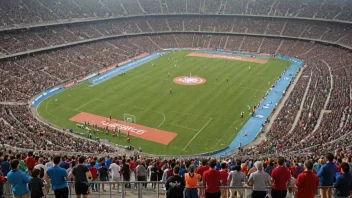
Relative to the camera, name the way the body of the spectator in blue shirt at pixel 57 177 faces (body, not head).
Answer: away from the camera

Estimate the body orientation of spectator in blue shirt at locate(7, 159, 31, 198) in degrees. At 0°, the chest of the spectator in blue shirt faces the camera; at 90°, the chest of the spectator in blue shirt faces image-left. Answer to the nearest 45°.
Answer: approximately 180°

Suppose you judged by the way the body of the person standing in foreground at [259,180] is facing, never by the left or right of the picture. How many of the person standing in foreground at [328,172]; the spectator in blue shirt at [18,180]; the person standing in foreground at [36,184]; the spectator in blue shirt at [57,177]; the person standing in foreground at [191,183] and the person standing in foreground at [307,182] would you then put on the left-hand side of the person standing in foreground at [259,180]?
4

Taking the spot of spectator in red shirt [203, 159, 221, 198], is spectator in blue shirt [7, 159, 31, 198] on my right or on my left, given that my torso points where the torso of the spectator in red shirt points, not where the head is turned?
on my left

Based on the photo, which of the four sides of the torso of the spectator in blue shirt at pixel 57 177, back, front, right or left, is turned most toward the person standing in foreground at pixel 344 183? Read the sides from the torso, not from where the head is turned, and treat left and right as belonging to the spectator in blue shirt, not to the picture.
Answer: right

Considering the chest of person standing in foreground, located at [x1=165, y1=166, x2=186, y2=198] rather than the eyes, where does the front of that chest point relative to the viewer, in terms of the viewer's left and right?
facing away from the viewer

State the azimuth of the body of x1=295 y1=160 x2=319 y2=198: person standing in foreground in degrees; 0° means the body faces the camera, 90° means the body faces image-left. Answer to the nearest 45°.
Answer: approximately 180°

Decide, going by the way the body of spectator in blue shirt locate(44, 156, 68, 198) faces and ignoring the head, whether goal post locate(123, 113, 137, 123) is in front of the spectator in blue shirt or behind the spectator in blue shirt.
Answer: in front

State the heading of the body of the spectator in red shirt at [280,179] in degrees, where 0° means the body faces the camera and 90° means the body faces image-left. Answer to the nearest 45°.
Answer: approximately 180°

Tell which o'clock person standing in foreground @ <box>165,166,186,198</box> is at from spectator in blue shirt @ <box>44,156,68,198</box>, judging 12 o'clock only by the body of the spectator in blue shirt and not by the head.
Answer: The person standing in foreground is roughly at 4 o'clock from the spectator in blue shirt.

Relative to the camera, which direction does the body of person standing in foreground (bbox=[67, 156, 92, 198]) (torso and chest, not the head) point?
away from the camera

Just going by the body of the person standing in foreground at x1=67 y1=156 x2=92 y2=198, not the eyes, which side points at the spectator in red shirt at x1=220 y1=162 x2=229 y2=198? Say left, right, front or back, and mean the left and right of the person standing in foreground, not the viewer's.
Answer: right

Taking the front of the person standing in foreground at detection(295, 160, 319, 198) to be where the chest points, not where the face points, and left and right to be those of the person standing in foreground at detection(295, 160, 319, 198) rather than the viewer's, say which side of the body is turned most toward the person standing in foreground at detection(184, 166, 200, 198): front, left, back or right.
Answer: left

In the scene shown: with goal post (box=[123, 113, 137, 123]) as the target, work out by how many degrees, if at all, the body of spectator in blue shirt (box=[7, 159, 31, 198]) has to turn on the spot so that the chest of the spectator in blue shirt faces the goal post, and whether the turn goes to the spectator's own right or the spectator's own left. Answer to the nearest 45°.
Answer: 0° — they already face it
